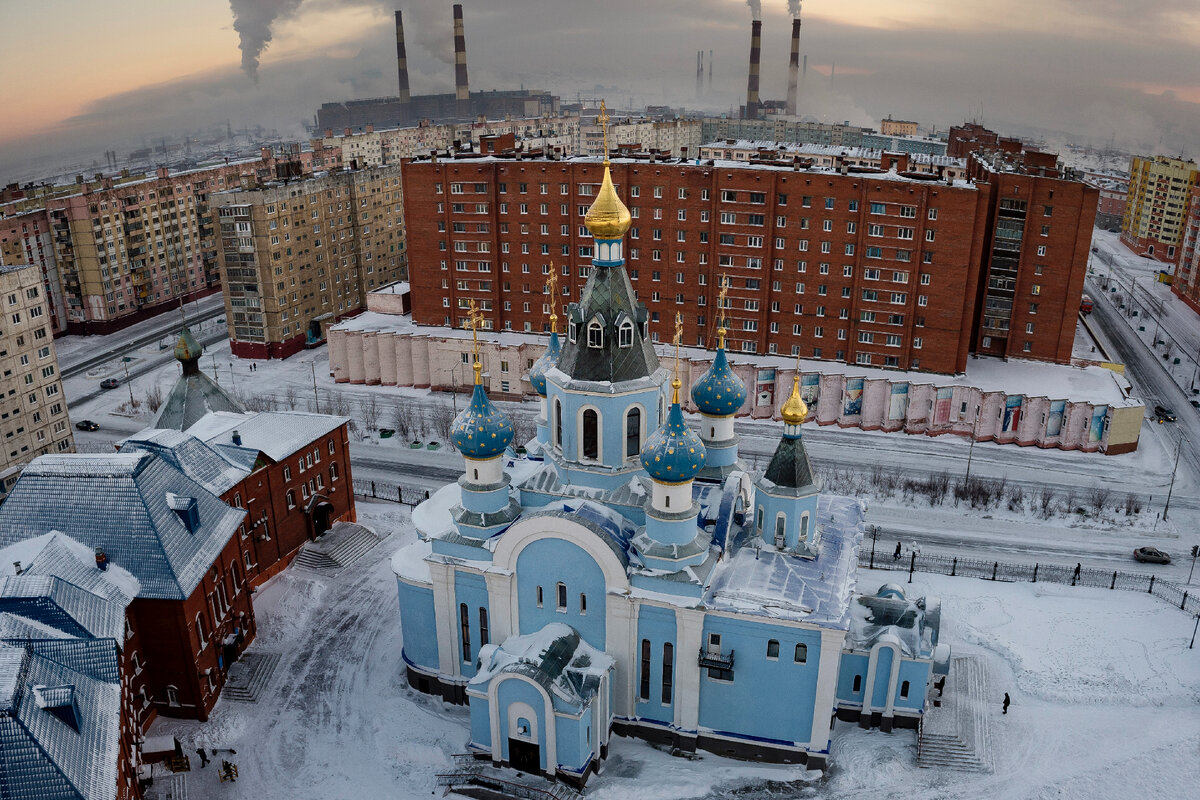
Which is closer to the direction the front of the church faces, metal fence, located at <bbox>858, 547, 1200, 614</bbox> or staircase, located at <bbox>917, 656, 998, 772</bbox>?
the staircase
